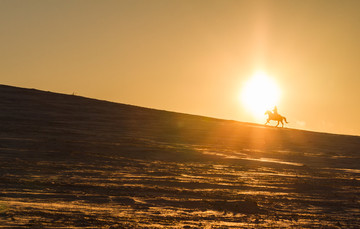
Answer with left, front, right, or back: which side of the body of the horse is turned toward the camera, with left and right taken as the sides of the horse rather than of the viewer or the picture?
left
